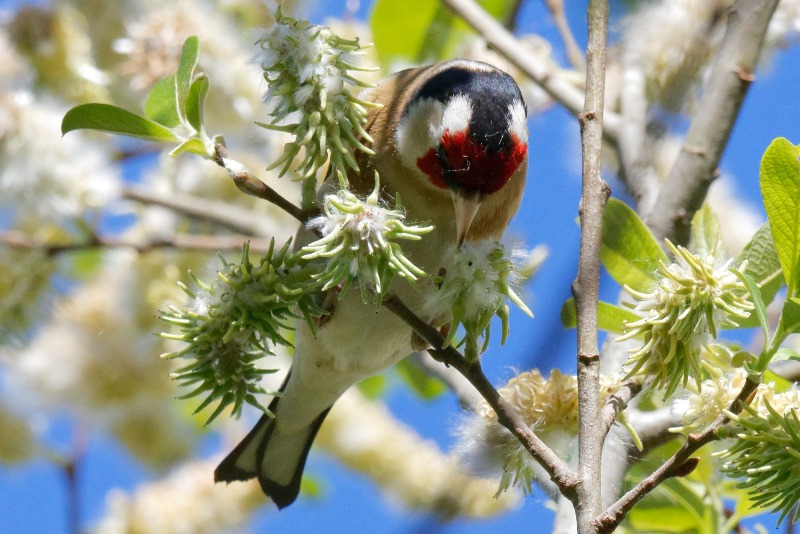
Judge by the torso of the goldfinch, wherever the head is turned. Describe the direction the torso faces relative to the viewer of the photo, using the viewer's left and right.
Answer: facing the viewer and to the right of the viewer

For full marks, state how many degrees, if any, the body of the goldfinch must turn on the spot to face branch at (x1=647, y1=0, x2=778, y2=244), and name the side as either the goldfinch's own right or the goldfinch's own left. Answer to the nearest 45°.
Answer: approximately 45° to the goldfinch's own left

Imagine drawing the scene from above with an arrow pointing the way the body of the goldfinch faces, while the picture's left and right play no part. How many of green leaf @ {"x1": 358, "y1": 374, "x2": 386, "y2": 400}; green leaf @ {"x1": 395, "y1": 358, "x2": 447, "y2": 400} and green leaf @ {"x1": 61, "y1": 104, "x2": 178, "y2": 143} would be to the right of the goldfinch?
1

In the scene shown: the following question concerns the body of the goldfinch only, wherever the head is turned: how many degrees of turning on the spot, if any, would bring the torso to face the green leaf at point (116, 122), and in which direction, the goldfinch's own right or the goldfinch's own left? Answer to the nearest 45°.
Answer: approximately 90° to the goldfinch's own right

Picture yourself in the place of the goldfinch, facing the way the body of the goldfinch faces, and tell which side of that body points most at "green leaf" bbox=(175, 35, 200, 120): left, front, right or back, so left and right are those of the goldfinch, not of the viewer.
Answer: right
